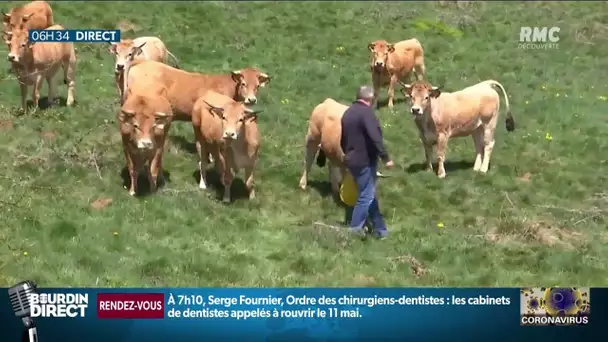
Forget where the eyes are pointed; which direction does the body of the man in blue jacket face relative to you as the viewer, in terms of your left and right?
facing away from the viewer and to the right of the viewer

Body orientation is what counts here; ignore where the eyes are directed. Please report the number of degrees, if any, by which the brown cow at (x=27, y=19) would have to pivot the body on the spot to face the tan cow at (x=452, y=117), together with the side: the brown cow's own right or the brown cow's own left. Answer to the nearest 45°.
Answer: approximately 90° to the brown cow's own left

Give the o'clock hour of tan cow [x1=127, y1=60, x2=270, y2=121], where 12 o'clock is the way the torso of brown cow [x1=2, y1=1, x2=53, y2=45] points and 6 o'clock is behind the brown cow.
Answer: The tan cow is roughly at 9 o'clock from the brown cow.

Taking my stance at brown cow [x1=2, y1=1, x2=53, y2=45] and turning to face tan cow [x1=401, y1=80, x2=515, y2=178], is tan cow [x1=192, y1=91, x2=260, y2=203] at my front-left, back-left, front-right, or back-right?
front-right

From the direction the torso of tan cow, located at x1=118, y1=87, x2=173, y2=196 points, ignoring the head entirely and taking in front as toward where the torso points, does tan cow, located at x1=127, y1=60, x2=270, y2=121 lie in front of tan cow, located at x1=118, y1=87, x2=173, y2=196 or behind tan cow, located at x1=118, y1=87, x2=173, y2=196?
behind

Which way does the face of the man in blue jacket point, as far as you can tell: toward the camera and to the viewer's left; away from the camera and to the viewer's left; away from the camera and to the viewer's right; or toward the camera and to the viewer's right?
away from the camera and to the viewer's right

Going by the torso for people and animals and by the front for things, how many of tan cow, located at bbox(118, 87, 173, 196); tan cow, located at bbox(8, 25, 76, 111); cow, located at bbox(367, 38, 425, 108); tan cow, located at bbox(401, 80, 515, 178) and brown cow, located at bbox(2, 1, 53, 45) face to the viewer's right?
0

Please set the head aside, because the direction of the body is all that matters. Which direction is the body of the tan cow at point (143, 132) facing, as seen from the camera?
toward the camera

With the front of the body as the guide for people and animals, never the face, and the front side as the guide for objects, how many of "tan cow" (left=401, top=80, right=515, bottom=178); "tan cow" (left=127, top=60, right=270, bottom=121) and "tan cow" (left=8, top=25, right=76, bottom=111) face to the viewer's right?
1

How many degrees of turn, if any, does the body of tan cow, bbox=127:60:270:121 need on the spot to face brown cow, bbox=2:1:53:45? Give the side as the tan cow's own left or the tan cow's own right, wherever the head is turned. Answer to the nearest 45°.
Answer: approximately 135° to the tan cow's own left

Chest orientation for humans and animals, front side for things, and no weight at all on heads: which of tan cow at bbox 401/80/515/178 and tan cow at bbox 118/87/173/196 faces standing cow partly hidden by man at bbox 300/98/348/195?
tan cow at bbox 401/80/515/178

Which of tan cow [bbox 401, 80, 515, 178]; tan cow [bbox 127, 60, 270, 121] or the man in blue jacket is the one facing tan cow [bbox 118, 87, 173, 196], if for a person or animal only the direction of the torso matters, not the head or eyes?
tan cow [bbox 401, 80, 515, 178]

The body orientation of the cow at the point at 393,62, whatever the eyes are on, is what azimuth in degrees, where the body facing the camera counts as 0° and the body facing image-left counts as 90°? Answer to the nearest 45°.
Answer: approximately 45°

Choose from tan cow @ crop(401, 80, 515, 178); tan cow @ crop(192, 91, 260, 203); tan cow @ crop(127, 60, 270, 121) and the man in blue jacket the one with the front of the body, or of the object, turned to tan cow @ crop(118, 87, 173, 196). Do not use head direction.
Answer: tan cow @ crop(401, 80, 515, 178)

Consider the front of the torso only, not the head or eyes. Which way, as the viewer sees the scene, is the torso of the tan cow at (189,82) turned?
to the viewer's right

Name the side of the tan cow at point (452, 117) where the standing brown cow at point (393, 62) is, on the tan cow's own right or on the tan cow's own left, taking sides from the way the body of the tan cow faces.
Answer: on the tan cow's own right
